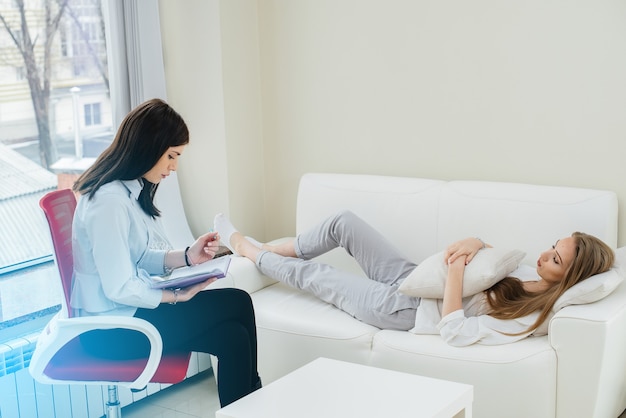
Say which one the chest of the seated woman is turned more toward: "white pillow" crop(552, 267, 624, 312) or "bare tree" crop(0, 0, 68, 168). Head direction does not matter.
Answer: the white pillow

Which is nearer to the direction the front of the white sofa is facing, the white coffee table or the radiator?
the white coffee table

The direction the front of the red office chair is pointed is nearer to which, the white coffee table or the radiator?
the white coffee table

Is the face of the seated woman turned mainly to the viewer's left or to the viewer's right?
to the viewer's right

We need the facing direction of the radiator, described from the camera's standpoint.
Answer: facing the viewer and to the right of the viewer

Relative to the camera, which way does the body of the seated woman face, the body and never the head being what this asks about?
to the viewer's right

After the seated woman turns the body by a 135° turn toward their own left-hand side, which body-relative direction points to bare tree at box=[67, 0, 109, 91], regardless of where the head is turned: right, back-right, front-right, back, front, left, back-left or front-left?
front-right

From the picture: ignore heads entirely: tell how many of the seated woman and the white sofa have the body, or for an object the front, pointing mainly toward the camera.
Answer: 1

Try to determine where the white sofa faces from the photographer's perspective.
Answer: facing the viewer

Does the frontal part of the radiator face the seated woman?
yes

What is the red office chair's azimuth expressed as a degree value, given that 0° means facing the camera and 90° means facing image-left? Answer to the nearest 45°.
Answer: approximately 270°
